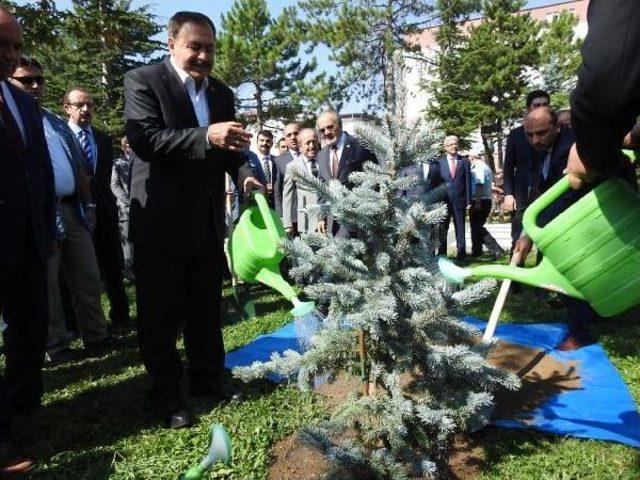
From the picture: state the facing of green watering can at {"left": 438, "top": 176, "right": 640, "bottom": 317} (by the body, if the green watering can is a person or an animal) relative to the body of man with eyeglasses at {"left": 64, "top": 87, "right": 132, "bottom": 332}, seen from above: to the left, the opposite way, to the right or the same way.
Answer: the opposite way

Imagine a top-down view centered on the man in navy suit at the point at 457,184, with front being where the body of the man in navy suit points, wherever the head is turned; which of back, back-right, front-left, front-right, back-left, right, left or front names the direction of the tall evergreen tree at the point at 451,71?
back

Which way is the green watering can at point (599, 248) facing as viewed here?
to the viewer's left

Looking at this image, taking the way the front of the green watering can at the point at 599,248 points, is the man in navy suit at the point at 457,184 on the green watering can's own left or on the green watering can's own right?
on the green watering can's own right

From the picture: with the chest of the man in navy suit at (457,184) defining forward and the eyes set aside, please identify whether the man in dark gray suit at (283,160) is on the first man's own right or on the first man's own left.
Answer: on the first man's own right

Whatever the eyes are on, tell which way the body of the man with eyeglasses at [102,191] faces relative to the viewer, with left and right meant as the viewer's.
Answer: facing the viewer and to the right of the viewer

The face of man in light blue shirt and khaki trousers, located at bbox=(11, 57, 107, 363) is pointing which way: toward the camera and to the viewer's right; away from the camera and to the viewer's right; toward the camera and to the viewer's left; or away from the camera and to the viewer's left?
toward the camera and to the viewer's right

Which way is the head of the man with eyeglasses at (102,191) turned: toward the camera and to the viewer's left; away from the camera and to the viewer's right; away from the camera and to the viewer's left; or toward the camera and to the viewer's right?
toward the camera and to the viewer's right

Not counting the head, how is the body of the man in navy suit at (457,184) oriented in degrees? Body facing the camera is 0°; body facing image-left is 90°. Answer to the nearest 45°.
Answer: approximately 0°

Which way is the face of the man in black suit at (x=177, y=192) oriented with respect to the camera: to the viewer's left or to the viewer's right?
to the viewer's right

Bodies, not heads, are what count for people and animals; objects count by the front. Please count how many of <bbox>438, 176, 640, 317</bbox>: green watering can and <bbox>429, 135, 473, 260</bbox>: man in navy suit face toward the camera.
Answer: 1
